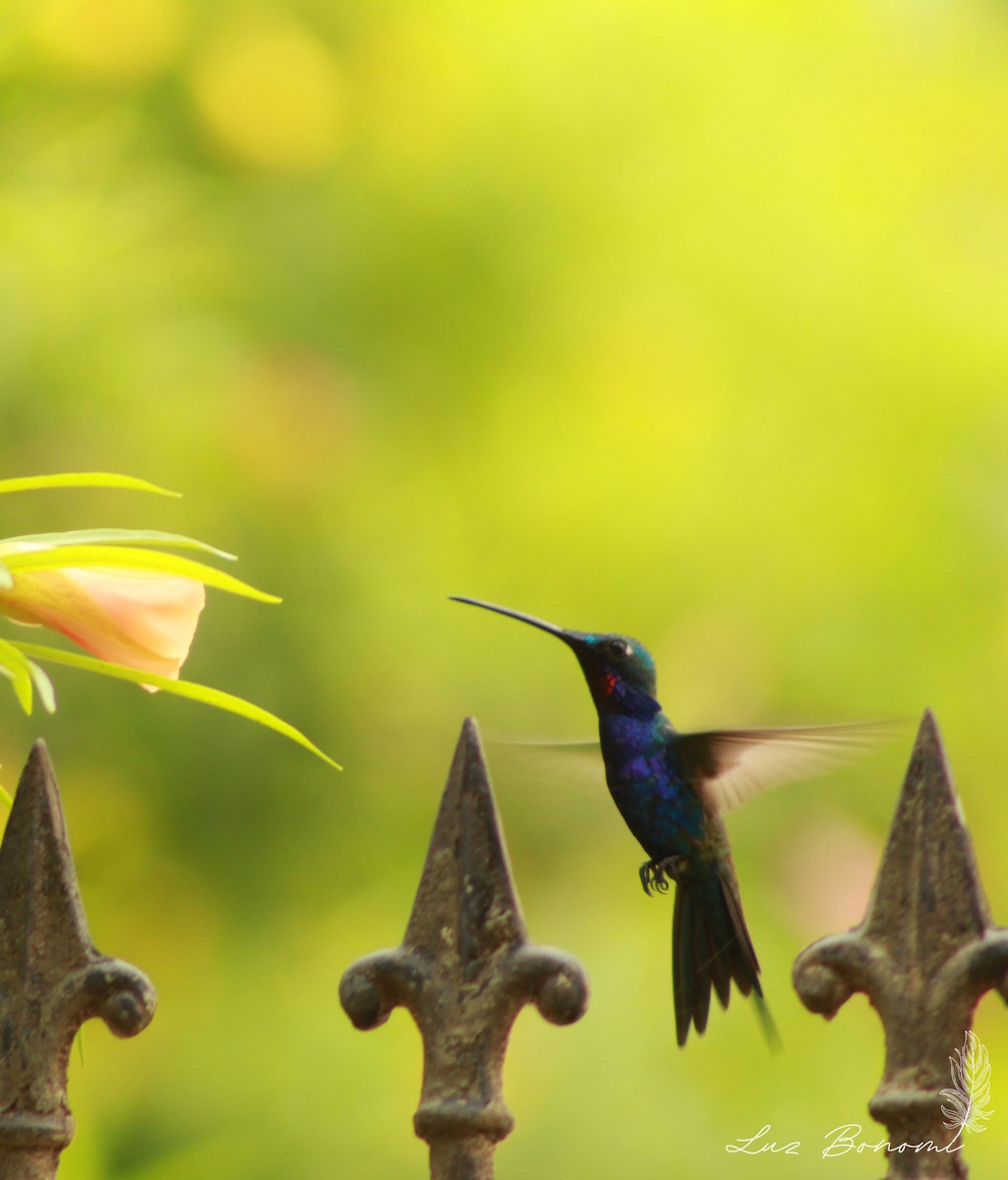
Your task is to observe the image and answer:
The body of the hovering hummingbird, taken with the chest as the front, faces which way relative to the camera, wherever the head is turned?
to the viewer's left
